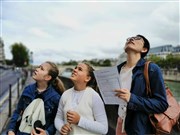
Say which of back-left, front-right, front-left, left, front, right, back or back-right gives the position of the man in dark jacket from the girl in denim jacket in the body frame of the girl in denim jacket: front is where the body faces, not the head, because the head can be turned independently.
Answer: left

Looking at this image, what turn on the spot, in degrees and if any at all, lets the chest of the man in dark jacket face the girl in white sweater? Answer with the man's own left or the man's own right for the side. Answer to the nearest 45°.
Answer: approximately 45° to the man's own right

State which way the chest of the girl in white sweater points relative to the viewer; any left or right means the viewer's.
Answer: facing the viewer and to the left of the viewer

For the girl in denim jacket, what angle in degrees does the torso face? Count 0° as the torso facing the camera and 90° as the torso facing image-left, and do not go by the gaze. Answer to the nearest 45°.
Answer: approximately 45°

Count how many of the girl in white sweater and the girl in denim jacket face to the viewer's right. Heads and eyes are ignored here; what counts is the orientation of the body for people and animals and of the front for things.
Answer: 0

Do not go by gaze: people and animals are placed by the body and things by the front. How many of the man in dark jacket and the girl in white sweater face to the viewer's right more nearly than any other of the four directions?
0

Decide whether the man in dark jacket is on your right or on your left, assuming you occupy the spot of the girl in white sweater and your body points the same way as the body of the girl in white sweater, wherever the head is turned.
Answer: on your left
